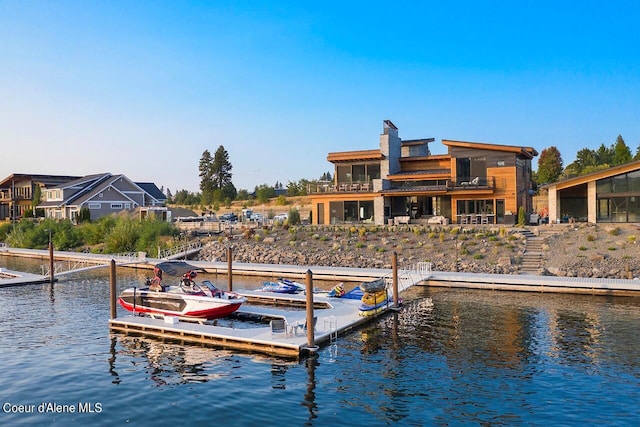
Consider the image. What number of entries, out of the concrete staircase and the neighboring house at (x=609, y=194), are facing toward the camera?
2

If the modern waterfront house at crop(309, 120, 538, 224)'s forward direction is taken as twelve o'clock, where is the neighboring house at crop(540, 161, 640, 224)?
The neighboring house is roughly at 10 o'clock from the modern waterfront house.

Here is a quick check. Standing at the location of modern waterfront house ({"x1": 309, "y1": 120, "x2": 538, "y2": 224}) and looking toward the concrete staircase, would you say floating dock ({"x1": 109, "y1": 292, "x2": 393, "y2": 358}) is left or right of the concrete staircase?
right

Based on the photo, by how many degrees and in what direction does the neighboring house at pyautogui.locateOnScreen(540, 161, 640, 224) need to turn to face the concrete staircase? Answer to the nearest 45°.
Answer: approximately 45° to its right

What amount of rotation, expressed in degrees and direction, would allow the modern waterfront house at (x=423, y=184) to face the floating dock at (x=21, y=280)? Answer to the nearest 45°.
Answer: approximately 45° to its right

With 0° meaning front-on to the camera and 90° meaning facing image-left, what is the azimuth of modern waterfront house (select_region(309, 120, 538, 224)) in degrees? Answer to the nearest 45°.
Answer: approximately 0°

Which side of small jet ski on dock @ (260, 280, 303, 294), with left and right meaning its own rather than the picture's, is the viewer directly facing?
right

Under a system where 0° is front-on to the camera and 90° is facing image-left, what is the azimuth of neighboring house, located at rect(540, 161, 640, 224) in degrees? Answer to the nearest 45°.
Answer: approximately 0°

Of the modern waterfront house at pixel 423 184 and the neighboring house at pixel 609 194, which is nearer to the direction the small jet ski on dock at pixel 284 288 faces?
the neighboring house
